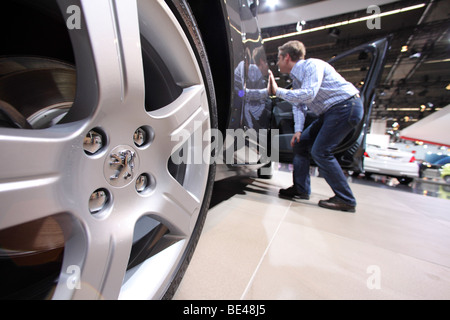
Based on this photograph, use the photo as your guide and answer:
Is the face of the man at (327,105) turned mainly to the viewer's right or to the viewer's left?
to the viewer's left

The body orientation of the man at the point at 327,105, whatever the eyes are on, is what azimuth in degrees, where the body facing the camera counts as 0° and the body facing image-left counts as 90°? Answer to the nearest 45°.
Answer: approximately 90°

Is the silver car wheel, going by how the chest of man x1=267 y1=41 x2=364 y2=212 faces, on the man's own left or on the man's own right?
on the man's own left

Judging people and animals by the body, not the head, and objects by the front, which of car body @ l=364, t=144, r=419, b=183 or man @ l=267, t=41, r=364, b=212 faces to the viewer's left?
the man

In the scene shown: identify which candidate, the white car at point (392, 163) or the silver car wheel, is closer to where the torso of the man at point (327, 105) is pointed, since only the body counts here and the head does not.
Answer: the silver car wheel
